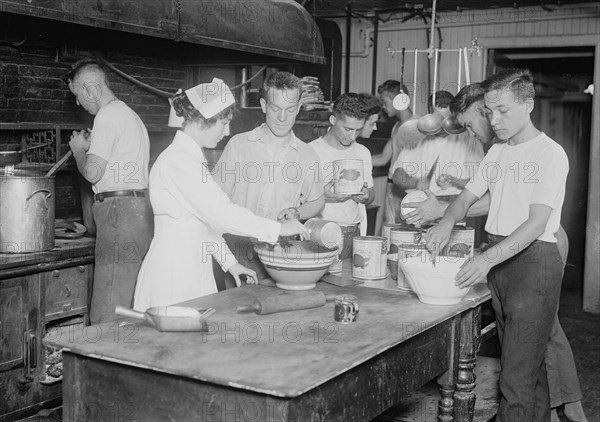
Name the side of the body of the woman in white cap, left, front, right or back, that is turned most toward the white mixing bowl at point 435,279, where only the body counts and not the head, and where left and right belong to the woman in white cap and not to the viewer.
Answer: front

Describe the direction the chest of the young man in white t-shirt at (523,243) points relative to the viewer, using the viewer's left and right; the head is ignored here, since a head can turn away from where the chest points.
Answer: facing the viewer and to the left of the viewer

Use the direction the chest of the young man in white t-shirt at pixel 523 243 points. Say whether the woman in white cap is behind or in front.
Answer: in front

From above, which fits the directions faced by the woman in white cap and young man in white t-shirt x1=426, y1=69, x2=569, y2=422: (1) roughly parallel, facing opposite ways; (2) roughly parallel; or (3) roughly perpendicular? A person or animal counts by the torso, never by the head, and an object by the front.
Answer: roughly parallel, facing opposite ways

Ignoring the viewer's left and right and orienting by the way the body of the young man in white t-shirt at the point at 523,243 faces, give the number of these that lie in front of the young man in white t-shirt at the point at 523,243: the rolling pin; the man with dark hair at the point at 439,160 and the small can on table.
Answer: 2

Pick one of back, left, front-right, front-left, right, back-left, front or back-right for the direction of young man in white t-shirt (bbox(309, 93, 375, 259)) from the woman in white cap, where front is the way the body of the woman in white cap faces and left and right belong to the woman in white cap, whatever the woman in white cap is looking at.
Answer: front-left

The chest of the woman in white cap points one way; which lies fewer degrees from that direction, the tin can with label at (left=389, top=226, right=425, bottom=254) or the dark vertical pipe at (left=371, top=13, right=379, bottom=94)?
the tin can with label

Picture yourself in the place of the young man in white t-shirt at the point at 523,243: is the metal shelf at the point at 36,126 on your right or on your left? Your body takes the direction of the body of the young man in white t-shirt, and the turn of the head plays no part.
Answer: on your right

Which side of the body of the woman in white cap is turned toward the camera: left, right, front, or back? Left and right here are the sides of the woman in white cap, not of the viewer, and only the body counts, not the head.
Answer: right

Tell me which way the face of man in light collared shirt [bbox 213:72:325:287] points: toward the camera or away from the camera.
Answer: toward the camera

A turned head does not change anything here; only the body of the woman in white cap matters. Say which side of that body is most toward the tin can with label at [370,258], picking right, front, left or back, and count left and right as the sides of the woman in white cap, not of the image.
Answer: front

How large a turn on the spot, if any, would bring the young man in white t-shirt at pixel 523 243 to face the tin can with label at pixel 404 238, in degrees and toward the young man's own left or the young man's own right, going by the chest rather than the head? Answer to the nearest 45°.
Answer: approximately 90° to the young man's own right

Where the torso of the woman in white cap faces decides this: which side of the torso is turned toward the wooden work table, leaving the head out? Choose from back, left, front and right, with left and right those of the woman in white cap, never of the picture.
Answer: right

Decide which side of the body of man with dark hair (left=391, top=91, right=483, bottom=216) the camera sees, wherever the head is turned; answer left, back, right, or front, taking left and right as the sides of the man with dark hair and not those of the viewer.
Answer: front

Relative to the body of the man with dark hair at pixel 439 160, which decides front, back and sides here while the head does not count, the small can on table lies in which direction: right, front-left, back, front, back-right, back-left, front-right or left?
front
